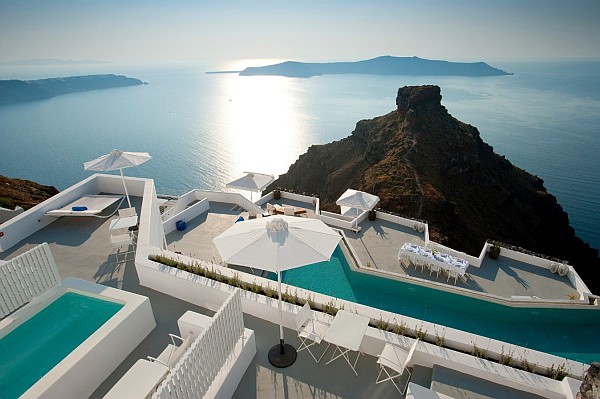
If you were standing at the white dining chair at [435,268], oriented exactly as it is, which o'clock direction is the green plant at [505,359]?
The green plant is roughly at 4 o'clock from the white dining chair.

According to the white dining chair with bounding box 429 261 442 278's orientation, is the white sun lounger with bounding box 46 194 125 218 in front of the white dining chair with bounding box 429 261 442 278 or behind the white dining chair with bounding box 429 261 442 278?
behind

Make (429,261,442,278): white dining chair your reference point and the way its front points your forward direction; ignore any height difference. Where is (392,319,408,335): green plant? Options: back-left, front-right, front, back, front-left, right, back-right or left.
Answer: back-right

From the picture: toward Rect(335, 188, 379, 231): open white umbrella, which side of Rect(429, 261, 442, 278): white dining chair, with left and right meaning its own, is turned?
left

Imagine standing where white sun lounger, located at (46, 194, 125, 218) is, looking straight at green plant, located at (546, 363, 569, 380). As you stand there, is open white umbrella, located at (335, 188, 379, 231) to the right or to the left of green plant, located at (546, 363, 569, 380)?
left

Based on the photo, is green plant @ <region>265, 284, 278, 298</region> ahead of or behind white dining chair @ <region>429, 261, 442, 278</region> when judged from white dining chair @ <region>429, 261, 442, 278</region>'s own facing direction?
behind

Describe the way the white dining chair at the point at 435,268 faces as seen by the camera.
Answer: facing away from the viewer and to the right of the viewer

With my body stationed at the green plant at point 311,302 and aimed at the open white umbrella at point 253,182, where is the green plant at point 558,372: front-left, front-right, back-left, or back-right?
back-right

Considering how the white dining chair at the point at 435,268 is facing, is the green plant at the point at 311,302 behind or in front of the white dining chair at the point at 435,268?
behind

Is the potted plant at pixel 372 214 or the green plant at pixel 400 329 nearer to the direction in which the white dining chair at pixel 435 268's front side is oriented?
the potted plant
